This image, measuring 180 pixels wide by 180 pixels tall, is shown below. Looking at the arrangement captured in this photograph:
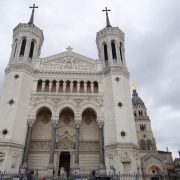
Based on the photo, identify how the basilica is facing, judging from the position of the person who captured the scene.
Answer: facing the viewer
